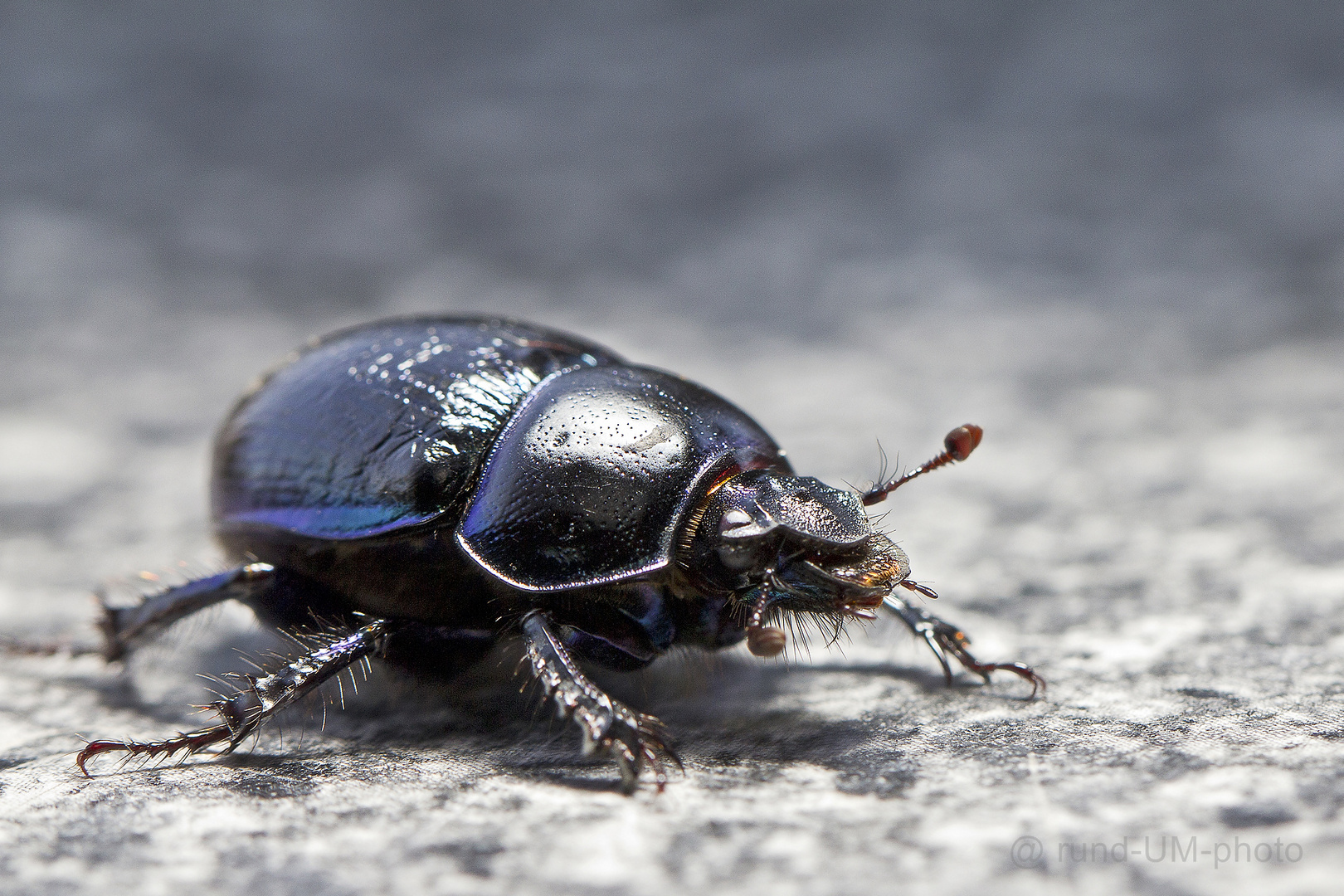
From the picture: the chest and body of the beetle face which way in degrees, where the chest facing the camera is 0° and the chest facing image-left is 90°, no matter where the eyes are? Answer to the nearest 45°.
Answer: approximately 315°
